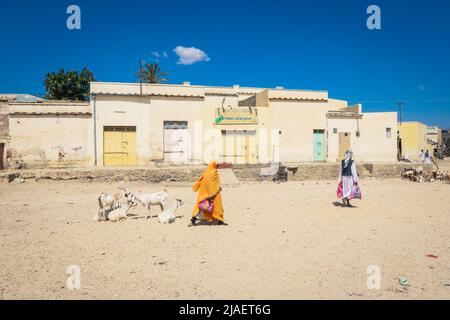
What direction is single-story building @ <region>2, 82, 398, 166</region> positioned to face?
toward the camera

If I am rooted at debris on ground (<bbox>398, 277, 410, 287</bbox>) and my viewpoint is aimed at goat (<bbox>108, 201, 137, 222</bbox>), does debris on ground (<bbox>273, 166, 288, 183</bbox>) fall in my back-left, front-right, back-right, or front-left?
front-right

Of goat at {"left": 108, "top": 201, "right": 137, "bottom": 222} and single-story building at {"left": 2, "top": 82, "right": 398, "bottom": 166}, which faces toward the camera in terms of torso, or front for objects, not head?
the single-story building

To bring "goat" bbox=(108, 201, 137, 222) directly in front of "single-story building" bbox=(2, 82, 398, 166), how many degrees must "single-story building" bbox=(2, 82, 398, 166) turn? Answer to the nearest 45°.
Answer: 0° — it already faces it

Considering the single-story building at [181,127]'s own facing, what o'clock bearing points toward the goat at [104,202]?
The goat is roughly at 12 o'clock from the single-story building.

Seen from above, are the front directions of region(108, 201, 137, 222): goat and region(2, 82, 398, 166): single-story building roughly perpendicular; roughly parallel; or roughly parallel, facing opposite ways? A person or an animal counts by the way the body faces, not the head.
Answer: roughly perpendicular

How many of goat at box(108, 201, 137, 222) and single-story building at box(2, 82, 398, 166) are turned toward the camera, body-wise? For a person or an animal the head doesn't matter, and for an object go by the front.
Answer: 1

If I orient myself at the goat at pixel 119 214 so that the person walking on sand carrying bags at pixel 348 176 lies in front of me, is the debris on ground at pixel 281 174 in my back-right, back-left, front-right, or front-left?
front-left
